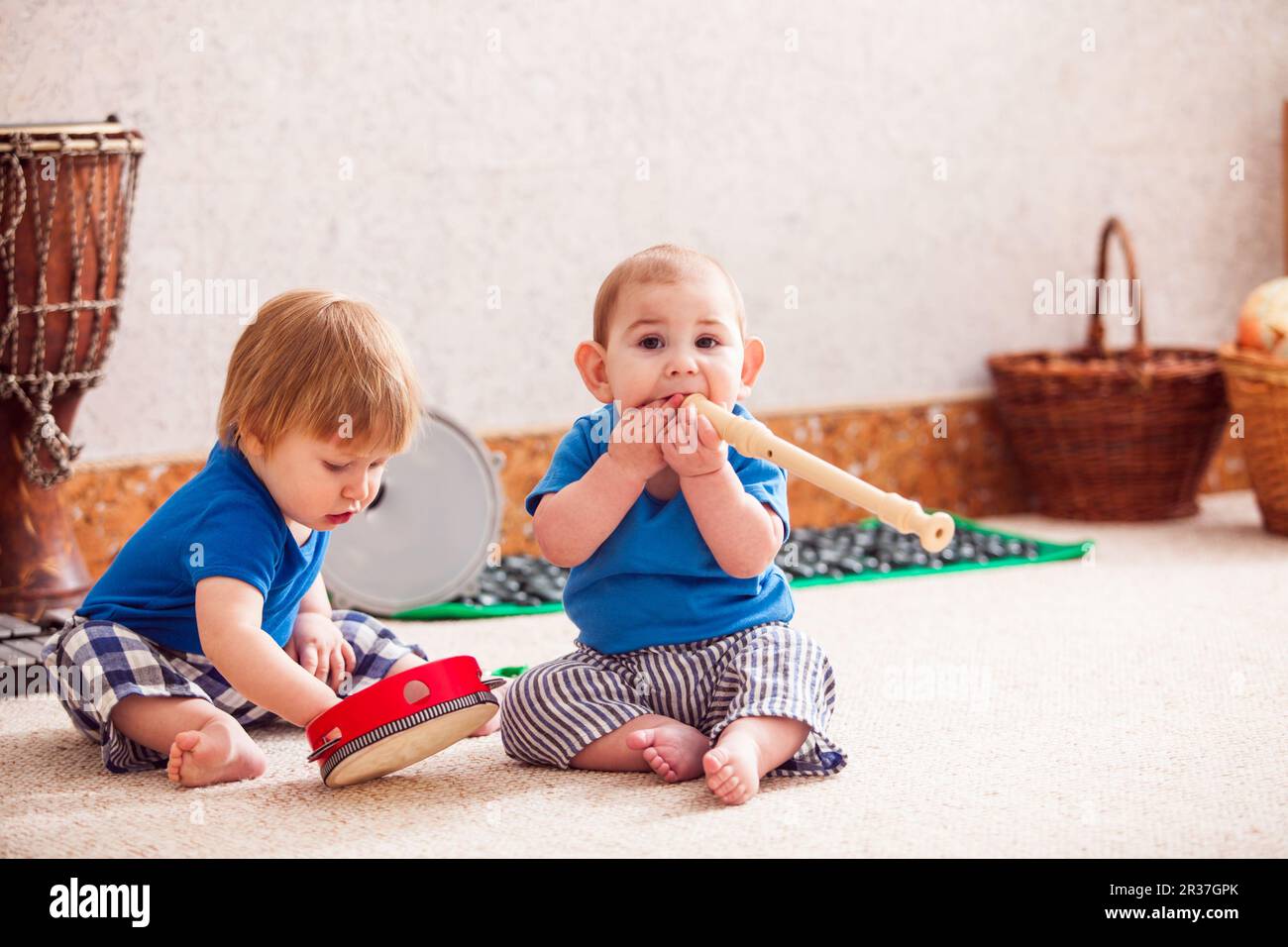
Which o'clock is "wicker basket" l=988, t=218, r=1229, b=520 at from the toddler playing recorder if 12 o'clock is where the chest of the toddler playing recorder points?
The wicker basket is roughly at 7 o'clock from the toddler playing recorder.

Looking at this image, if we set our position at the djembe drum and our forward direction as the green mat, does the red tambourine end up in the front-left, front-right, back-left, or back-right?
front-right

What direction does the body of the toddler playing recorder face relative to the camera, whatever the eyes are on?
toward the camera

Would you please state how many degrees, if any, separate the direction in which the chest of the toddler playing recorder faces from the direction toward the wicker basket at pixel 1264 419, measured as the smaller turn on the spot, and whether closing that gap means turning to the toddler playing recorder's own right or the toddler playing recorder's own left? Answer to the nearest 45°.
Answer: approximately 135° to the toddler playing recorder's own left

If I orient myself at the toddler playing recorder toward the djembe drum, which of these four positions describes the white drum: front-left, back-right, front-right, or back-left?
front-right

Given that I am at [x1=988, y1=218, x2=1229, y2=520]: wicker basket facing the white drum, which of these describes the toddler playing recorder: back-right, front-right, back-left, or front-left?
front-left

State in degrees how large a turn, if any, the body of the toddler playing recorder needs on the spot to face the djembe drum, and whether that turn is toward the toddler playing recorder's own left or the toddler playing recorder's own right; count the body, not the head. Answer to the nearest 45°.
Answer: approximately 135° to the toddler playing recorder's own right
